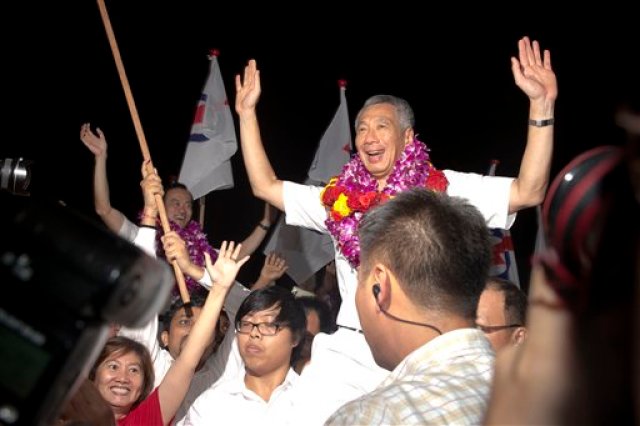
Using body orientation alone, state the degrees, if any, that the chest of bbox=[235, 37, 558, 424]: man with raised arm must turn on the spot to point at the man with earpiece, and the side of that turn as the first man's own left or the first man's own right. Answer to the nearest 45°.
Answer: approximately 45° to the first man's own left

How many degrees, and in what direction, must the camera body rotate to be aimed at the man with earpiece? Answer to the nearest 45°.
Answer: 0° — it already faces them

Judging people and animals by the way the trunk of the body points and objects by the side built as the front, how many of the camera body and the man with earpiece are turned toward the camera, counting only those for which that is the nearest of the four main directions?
0

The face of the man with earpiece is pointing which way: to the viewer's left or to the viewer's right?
to the viewer's left

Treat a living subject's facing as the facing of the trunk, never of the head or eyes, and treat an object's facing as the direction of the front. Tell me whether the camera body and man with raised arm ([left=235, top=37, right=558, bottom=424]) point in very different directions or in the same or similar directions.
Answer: very different directions

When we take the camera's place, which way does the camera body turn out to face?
facing away from the viewer and to the right of the viewer

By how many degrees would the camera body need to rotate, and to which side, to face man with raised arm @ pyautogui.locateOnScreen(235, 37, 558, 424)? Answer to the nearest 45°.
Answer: approximately 45° to its left

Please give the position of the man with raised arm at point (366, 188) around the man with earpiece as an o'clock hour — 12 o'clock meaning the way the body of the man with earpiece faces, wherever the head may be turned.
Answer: The man with raised arm is roughly at 1 o'clock from the man with earpiece.

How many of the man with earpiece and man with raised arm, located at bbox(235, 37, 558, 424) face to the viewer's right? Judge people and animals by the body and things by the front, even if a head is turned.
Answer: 0

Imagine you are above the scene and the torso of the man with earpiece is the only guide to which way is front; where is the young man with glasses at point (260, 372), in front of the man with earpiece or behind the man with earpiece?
in front

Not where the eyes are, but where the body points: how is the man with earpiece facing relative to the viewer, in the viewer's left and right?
facing away from the viewer and to the left of the viewer

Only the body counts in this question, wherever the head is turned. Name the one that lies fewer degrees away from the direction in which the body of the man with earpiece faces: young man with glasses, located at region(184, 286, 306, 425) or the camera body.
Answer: the young man with glasses
